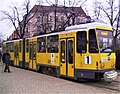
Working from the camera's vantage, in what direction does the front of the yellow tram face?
facing the viewer and to the right of the viewer
